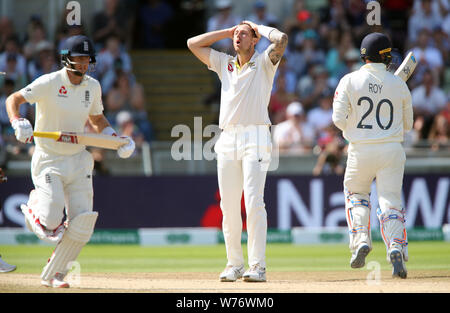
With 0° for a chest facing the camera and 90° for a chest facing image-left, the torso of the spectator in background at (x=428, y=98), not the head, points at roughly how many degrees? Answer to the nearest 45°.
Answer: approximately 0°

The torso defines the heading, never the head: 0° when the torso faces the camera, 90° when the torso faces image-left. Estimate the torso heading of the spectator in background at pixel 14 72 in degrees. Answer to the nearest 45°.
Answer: approximately 0°

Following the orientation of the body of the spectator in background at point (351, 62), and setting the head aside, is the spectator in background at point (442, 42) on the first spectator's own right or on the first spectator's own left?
on the first spectator's own left

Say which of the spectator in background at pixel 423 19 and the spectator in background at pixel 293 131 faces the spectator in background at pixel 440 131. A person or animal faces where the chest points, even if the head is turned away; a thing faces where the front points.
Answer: the spectator in background at pixel 423 19

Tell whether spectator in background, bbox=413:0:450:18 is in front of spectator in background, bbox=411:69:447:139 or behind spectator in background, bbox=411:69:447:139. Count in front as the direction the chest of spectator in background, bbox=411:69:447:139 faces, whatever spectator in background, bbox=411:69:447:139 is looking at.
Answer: behind

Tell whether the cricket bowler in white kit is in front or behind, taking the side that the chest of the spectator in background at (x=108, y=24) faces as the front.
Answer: in front

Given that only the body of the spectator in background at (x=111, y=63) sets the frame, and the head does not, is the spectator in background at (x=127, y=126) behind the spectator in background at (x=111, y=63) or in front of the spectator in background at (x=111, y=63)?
in front

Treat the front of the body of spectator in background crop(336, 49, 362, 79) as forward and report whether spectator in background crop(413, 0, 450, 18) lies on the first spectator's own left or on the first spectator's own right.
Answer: on the first spectator's own left
